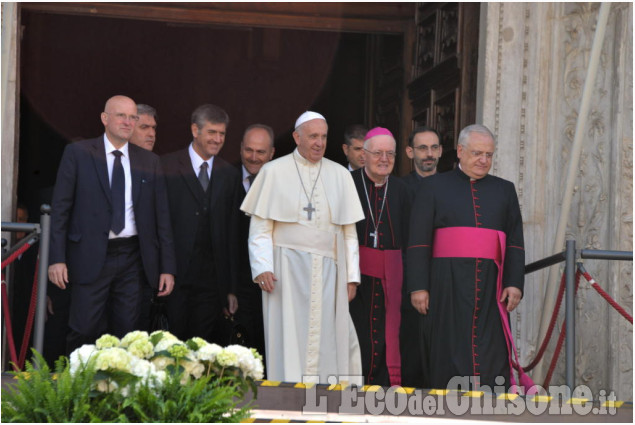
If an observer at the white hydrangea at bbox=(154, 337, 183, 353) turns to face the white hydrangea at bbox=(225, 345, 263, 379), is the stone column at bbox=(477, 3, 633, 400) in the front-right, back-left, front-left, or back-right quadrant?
front-left

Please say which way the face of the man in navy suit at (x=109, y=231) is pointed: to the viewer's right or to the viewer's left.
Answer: to the viewer's right

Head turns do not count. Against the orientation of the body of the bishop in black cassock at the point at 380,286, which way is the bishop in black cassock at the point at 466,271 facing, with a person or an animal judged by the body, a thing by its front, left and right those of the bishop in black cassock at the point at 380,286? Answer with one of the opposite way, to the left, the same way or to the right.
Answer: the same way

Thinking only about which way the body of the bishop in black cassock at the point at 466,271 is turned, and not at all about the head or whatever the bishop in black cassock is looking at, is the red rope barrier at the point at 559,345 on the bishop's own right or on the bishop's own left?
on the bishop's own left

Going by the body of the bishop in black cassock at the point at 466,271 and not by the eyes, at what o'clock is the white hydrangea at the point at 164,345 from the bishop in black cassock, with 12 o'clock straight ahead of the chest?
The white hydrangea is roughly at 1 o'clock from the bishop in black cassock.

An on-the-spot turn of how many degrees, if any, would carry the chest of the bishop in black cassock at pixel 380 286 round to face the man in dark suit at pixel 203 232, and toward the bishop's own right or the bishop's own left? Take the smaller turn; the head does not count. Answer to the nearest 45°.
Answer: approximately 90° to the bishop's own right

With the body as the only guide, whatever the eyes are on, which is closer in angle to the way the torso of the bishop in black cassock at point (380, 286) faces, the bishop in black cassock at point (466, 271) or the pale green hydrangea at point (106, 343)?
the pale green hydrangea

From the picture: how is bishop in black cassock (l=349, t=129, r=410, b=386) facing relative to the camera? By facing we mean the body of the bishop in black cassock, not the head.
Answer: toward the camera

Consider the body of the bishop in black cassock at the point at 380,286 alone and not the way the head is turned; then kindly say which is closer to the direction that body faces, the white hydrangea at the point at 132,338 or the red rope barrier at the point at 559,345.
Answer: the white hydrangea

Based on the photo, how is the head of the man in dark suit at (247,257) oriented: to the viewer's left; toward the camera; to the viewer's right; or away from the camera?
toward the camera

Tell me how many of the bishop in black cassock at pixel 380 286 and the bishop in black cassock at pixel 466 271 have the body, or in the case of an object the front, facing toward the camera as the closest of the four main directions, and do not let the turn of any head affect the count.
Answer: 2

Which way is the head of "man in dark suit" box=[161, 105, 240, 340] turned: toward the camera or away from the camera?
toward the camera

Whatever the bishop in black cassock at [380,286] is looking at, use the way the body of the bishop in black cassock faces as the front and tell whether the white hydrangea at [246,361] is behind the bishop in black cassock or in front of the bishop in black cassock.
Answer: in front

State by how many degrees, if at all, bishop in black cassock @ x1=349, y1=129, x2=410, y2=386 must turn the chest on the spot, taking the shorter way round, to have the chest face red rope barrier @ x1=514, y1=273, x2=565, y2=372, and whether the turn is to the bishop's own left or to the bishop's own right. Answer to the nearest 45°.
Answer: approximately 90° to the bishop's own left

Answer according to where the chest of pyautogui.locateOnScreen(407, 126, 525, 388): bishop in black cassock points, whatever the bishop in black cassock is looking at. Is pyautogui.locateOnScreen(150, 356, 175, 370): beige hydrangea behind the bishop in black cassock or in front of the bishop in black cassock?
in front

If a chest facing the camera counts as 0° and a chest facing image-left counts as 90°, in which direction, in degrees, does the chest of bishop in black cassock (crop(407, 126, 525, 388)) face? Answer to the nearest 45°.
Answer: approximately 0°
